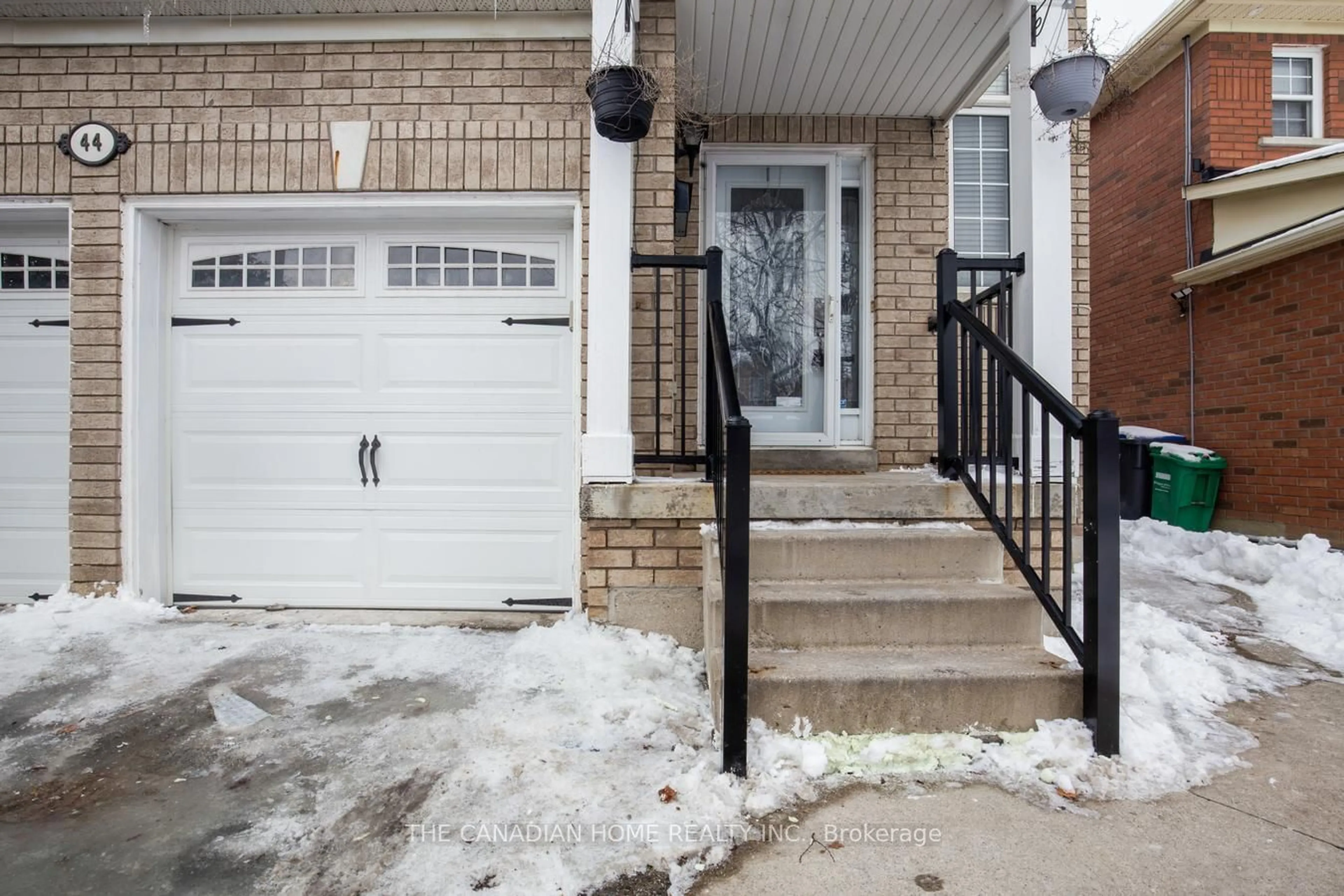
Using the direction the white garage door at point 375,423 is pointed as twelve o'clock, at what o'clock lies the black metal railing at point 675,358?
The black metal railing is roughly at 10 o'clock from the white garage door.

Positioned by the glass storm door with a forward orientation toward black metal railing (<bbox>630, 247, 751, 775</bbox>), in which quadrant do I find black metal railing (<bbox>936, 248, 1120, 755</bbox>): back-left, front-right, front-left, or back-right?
front-left

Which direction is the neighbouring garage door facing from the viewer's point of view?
toward the camera

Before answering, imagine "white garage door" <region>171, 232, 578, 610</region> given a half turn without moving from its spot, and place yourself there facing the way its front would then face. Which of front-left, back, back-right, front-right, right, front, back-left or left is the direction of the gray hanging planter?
back-right

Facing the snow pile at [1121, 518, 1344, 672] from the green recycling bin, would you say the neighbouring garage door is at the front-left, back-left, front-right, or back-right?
front-right

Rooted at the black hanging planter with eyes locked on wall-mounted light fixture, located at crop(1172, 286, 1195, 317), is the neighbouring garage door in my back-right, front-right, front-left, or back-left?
back-left

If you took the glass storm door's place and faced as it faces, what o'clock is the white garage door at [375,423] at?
The white garage door is roughly at 2 o'clock from the glass storm door.

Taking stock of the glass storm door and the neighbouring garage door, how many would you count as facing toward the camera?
2

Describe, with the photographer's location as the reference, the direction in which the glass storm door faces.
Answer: facing the viewer

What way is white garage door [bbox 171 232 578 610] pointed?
toward the camera

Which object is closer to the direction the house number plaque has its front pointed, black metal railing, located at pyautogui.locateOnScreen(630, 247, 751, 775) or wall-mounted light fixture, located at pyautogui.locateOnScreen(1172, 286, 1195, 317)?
the black metal railing

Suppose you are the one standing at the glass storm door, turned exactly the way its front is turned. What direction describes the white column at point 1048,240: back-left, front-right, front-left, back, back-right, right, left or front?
front-left
